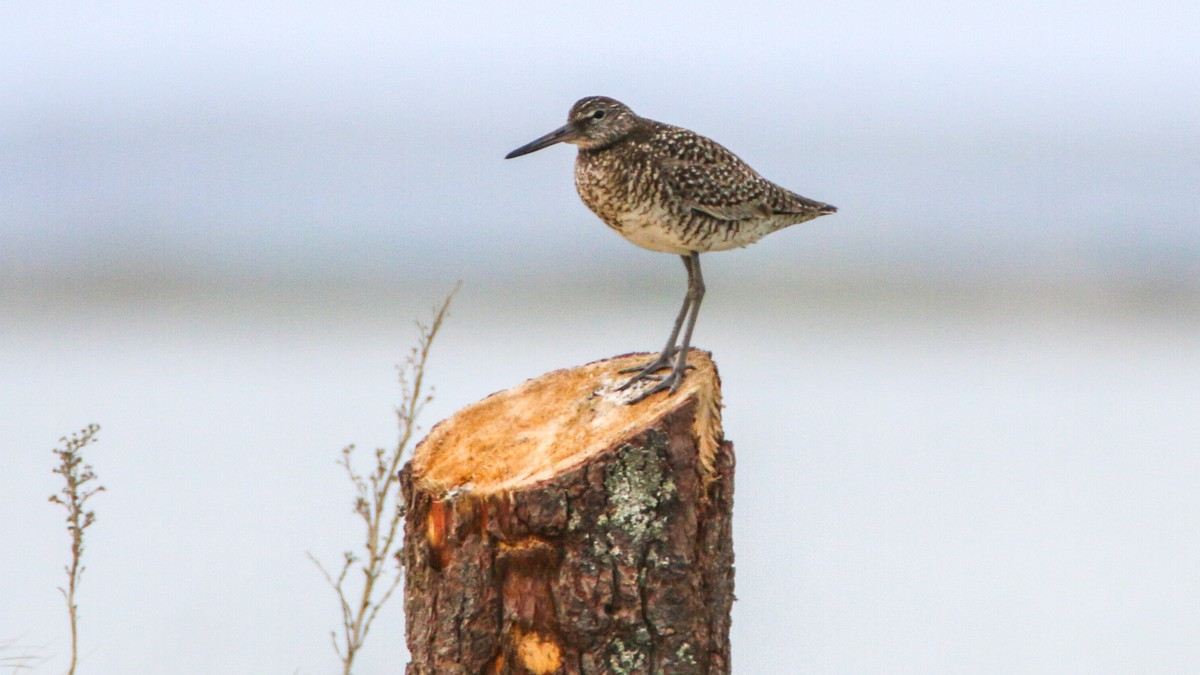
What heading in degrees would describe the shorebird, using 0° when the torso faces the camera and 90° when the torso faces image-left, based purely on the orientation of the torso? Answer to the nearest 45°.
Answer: approximately 90°
